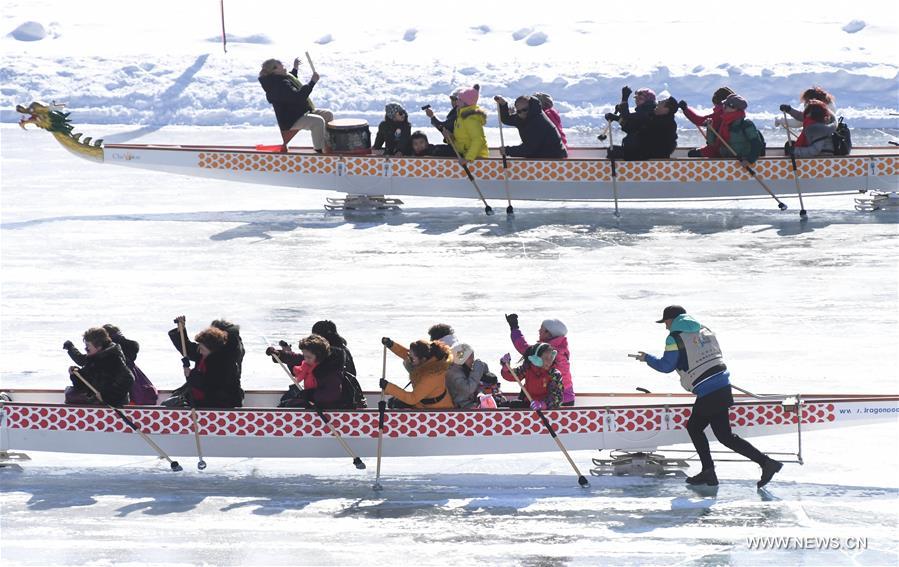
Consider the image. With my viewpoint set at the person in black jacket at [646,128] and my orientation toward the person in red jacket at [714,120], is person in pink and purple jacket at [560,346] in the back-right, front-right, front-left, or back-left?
back-right

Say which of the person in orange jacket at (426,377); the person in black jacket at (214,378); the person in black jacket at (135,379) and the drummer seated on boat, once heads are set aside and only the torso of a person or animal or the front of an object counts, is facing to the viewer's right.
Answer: the drummer seated on boat

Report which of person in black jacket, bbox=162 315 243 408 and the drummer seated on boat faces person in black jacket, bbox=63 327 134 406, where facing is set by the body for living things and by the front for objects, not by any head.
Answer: person in black jacket, bbox=162 315 243 408

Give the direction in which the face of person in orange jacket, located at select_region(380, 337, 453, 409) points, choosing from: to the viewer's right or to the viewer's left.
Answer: to the viewer's left

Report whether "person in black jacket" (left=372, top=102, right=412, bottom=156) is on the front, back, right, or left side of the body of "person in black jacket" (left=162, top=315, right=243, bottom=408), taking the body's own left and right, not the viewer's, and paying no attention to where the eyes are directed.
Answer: right

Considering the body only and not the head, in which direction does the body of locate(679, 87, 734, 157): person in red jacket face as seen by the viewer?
to the viewer's left

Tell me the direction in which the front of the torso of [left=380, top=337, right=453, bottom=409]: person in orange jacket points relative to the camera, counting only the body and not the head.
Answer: to the viewer's left

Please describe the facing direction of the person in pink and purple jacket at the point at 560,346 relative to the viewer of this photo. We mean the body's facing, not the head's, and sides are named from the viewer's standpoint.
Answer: facing to the left of the viewer

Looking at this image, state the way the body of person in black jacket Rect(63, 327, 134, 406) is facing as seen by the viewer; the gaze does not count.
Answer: to the viewer's left

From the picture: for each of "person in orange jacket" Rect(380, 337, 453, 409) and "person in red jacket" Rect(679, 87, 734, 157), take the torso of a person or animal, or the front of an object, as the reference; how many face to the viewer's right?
0

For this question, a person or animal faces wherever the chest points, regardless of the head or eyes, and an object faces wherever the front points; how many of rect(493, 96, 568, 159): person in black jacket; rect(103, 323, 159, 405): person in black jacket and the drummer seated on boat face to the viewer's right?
1

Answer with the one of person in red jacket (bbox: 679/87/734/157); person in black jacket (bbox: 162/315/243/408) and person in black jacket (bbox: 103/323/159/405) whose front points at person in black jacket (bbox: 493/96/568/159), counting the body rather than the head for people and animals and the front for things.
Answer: the person in red jacket

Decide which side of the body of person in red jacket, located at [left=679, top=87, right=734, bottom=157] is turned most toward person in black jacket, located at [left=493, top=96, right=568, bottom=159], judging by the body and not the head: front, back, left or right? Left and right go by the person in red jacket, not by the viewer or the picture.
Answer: front

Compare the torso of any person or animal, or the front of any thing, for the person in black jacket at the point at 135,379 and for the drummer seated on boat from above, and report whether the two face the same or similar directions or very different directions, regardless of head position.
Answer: very different directions

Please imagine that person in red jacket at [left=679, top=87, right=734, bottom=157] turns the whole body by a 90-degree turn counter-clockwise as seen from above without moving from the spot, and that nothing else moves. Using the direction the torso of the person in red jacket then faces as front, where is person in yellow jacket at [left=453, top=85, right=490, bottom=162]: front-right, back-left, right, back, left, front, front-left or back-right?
right

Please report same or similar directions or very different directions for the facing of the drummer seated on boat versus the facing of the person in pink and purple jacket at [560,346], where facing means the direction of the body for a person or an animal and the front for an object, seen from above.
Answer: very different directions

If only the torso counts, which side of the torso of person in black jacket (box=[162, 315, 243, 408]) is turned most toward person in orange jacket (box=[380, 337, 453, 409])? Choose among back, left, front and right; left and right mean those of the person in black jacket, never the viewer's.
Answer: back

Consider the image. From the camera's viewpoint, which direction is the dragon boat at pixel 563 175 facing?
to the viewer's left

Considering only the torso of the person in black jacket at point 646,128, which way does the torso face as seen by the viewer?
to the viewer's left

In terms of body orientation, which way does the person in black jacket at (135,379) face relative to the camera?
to the viewer's left

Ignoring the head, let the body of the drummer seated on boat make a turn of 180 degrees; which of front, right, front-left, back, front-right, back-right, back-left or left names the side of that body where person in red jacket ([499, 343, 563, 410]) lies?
left
